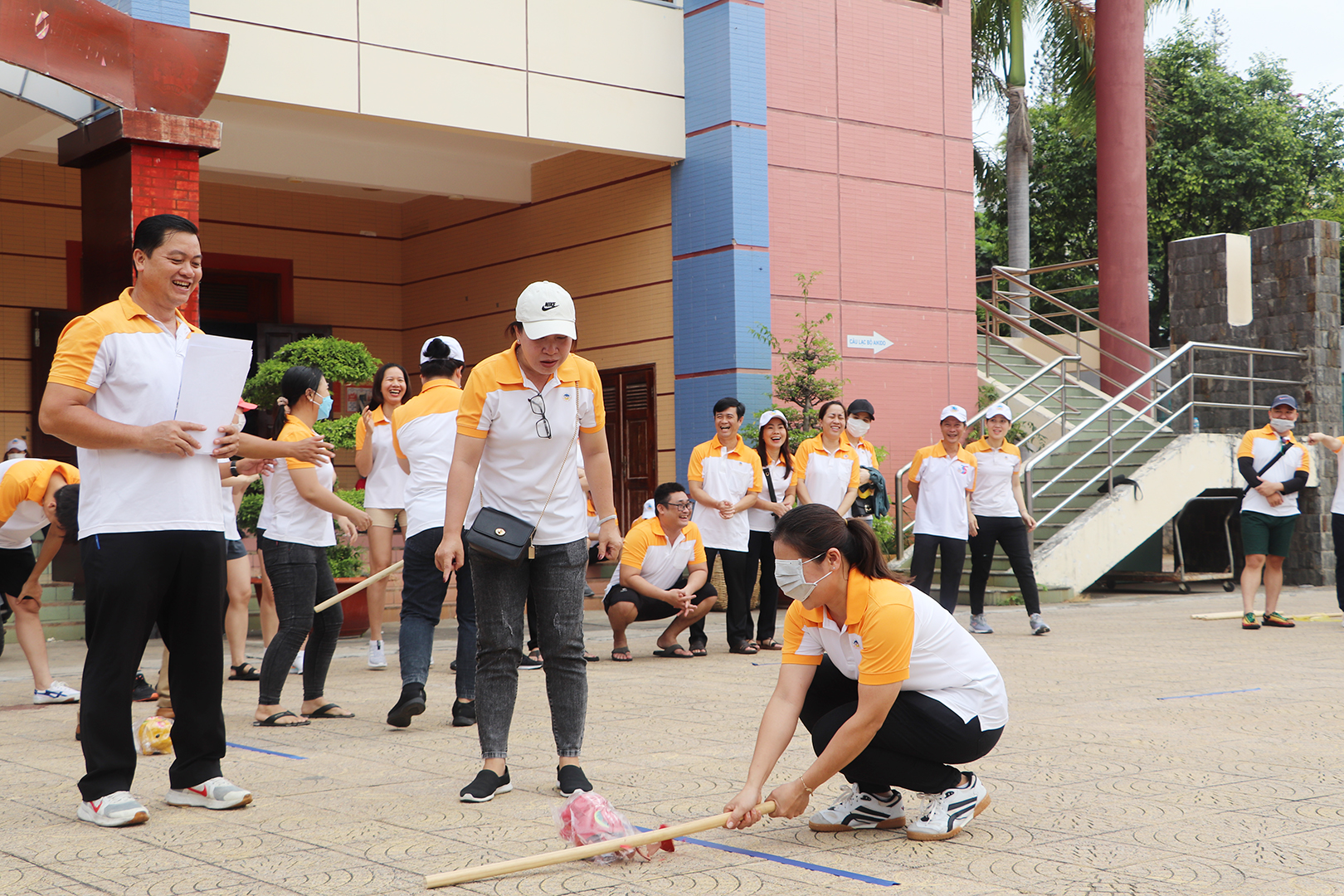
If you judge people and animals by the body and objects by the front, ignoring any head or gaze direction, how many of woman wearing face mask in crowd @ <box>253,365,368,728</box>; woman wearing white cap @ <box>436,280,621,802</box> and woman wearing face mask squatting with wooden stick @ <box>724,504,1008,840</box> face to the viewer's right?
1

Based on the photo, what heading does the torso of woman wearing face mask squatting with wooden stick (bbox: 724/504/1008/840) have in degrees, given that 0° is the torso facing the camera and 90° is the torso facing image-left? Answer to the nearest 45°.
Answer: approximately 45°

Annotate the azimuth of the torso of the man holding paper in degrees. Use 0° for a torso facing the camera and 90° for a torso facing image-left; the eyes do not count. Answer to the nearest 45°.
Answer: approximately 315°

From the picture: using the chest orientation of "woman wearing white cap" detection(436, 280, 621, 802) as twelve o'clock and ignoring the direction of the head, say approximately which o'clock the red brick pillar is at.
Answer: The red brick pillar is roughly at 5 o'clock from the woman wearing white cap.

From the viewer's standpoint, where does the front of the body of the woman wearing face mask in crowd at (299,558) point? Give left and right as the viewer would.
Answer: facing to the right of the viewer

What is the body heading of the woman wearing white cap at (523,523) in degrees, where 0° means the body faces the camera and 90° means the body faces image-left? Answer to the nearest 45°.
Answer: approximately 0°

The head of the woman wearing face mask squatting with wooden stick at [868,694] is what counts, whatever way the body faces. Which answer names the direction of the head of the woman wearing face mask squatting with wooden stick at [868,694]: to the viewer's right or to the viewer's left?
to the viewer's left

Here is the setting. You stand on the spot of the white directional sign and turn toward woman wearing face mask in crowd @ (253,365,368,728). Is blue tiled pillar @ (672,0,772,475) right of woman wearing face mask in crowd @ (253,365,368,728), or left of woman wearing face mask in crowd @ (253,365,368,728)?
right

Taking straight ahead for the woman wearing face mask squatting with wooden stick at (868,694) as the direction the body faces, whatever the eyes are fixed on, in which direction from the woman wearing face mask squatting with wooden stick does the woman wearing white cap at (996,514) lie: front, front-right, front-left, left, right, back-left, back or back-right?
back-right
